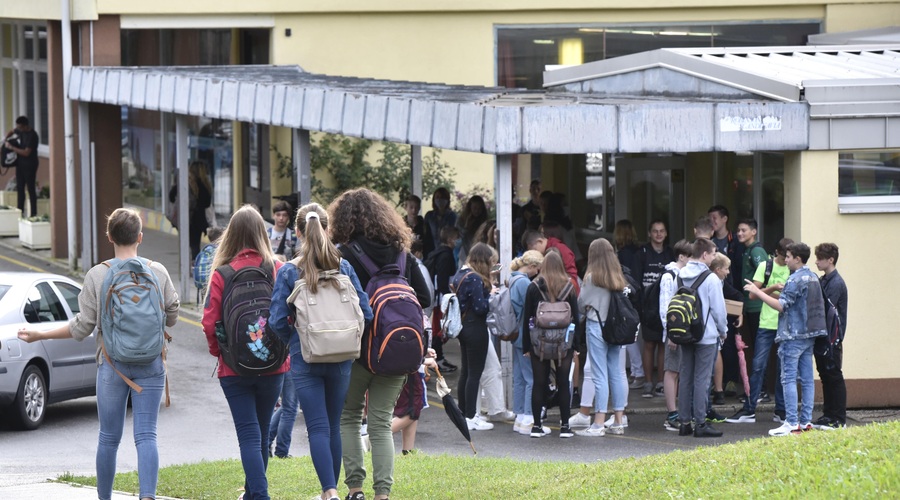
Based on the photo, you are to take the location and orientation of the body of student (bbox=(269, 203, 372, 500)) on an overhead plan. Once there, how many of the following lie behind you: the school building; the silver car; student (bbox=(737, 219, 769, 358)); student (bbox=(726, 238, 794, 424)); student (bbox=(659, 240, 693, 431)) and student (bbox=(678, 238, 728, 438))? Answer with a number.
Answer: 0

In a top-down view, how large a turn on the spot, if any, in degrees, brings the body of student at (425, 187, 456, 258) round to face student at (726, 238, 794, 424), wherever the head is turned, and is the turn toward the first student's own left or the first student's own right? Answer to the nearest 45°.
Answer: approximately 45° to the first student's own left

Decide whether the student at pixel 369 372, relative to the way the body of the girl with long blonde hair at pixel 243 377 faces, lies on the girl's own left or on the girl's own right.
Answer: on the girl's own right

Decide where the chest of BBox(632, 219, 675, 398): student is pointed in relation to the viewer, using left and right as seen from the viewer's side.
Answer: facing the viewer

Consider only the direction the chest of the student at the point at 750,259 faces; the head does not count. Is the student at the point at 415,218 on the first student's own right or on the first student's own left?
on the first student's own right

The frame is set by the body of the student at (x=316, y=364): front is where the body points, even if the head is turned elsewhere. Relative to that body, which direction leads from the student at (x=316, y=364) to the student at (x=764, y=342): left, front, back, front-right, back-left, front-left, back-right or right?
front-right

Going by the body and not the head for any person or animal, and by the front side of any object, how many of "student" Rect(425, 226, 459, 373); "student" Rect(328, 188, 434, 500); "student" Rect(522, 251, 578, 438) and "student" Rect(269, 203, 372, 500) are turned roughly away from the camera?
3

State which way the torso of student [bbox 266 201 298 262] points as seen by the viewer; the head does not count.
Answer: toward the camera

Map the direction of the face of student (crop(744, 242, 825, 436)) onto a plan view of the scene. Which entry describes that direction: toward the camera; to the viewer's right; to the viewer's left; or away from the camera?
to the viewer's left

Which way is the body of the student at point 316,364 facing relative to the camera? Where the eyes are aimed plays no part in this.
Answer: away from the camera

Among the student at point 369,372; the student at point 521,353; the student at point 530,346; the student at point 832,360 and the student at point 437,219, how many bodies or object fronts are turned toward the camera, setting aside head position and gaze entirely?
1

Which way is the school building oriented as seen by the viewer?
toward the camera

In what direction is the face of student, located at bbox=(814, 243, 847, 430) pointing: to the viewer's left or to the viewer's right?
to the viewer's left

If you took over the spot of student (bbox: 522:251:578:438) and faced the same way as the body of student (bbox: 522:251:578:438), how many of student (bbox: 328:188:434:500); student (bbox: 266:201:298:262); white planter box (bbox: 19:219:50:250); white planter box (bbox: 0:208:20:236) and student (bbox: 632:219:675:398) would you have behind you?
1

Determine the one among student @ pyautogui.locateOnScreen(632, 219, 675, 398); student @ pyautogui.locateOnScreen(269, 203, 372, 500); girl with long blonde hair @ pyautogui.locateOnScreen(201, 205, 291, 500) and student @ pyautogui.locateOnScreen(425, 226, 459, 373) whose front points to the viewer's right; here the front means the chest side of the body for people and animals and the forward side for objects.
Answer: student @ pyautogui.locateOnScreen(425, 226, 459, 373)

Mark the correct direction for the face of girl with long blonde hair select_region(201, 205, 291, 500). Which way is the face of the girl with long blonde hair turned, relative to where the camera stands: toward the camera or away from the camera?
away from the camera

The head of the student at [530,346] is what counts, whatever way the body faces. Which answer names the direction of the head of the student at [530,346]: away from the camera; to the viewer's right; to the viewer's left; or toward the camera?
away from the camera

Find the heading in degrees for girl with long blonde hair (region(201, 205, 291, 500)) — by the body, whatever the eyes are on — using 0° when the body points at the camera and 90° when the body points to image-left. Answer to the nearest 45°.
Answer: approximately 180°

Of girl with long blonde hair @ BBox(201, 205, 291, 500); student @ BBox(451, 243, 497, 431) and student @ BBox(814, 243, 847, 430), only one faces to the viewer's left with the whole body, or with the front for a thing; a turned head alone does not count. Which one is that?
student @ BBox(814, 243, 847, 430)
